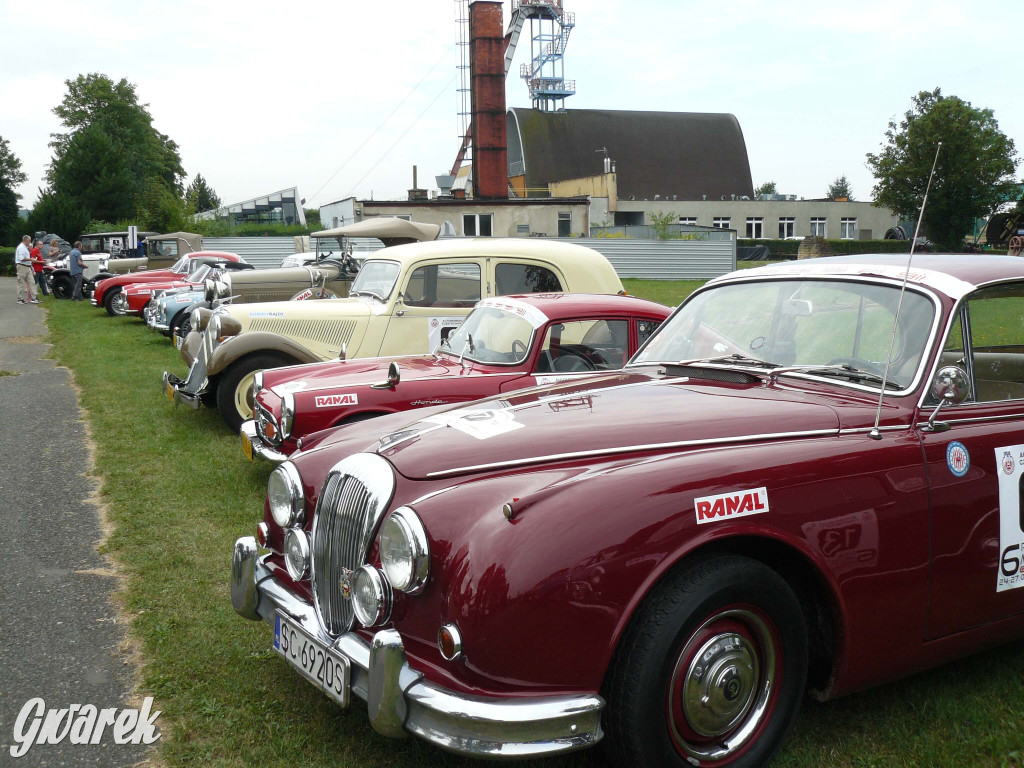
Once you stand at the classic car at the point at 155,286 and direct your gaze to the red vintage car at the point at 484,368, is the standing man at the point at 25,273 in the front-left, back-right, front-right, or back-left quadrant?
back-right

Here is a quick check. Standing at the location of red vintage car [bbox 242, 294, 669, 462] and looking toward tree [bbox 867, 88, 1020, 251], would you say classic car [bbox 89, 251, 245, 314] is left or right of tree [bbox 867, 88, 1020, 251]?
left

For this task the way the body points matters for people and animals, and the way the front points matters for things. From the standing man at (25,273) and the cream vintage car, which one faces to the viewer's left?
the cream vintage car

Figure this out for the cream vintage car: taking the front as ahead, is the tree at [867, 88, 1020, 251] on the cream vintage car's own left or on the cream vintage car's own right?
on the cream vintage car's own right

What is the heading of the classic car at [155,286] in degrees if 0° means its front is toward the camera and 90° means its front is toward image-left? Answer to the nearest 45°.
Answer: approximately 45°

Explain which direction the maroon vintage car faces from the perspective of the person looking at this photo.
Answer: facing the viewer and to the left of the viewer

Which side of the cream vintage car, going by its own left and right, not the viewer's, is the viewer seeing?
left

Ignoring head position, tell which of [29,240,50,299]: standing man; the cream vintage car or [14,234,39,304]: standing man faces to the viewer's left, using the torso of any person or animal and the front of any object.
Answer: the cream vintage car
